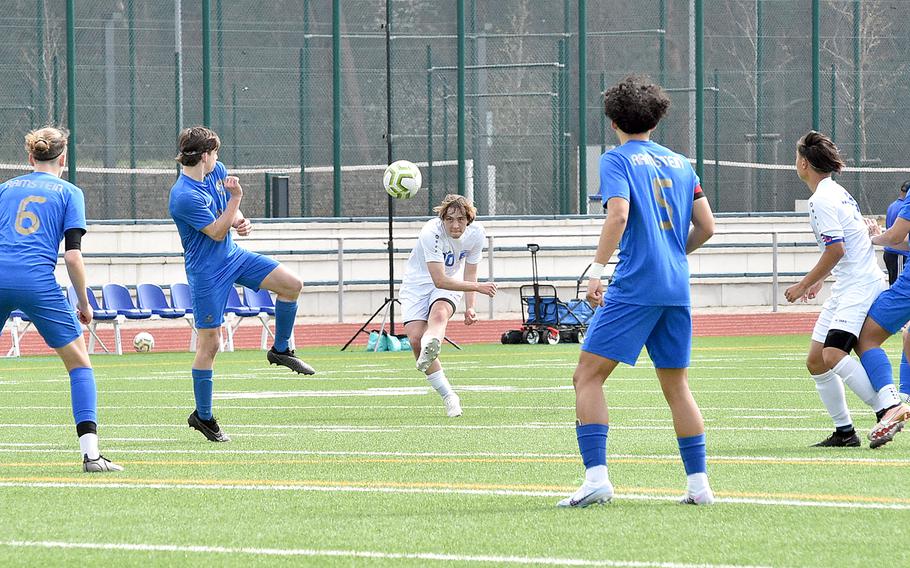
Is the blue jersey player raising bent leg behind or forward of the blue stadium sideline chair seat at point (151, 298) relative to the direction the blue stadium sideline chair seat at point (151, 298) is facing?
forward

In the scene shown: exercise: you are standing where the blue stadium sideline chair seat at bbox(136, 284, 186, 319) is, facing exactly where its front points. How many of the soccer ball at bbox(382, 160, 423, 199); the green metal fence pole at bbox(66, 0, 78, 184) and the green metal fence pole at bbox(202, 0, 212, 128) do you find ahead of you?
1

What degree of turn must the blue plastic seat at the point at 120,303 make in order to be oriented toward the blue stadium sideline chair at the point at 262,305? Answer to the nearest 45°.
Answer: approximately 45° to its left

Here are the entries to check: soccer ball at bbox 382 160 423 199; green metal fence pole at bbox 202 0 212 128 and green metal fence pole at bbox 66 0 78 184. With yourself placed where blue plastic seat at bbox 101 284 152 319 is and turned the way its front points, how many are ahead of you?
1

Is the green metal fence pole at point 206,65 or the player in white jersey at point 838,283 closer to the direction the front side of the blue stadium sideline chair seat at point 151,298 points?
the player in white jersey

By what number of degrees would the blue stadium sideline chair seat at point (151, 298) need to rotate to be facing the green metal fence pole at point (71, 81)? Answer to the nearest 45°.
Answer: approximately 135° to its left

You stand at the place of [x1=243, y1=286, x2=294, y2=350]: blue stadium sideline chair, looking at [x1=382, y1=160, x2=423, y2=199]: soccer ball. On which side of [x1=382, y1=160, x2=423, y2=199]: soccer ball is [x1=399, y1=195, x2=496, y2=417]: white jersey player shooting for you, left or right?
left

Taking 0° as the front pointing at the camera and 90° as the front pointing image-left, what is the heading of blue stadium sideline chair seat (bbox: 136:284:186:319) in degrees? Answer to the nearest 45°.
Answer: approximately 315°

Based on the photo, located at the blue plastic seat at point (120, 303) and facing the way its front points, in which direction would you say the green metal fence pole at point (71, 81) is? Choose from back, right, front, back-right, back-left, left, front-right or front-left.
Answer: back-left

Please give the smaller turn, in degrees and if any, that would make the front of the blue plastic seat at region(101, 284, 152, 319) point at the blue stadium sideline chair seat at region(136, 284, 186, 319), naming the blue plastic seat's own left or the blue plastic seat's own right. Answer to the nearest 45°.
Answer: approximately 90° to the blue plastic seat's own left
